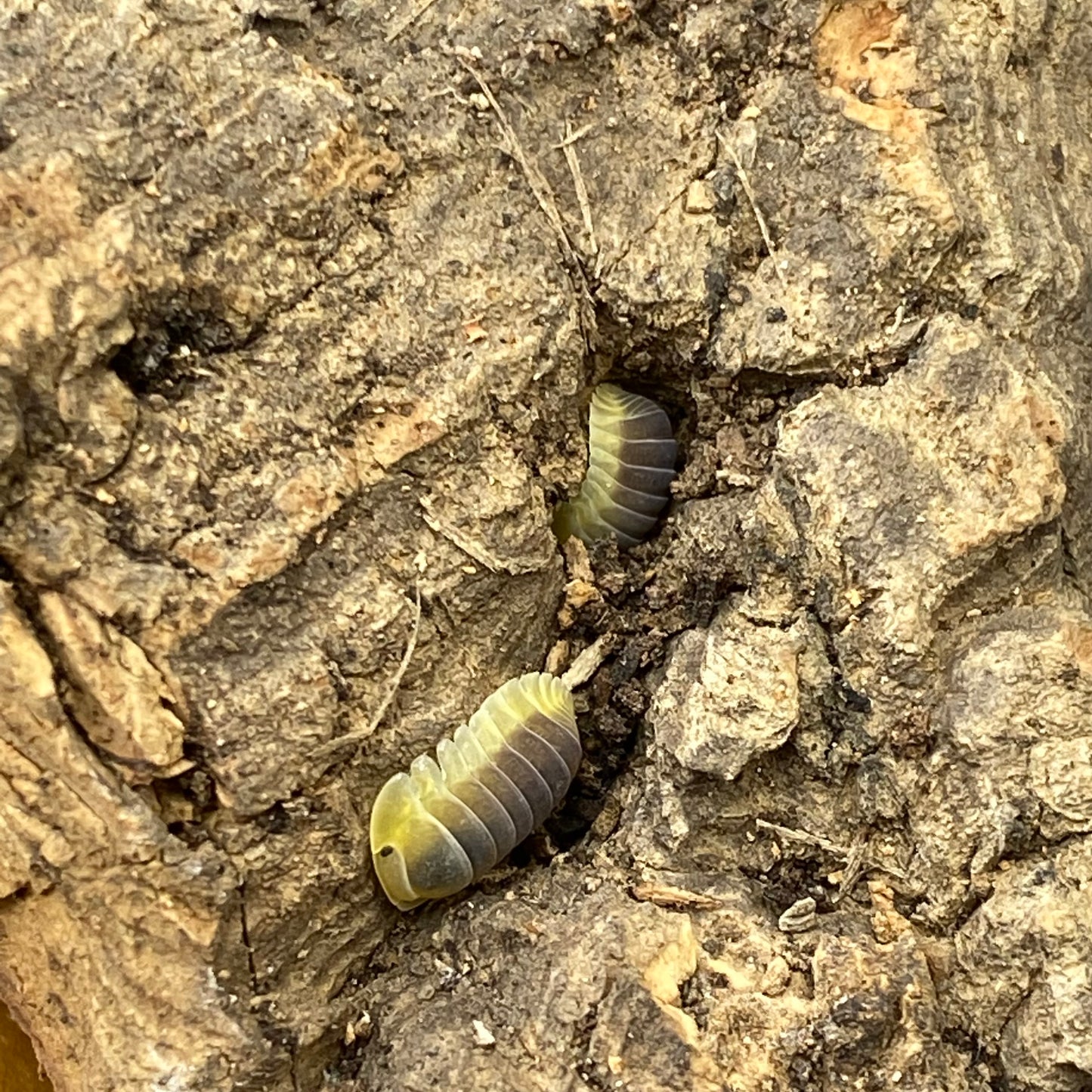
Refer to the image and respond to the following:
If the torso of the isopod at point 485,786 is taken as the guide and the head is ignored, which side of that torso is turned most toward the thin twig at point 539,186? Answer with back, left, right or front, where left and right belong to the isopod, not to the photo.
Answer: back

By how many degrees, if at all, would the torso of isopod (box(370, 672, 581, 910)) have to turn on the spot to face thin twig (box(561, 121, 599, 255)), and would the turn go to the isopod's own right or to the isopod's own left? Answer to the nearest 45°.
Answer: approximately 180°

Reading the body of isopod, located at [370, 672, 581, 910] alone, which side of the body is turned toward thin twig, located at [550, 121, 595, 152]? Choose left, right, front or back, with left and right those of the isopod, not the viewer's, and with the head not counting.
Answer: back

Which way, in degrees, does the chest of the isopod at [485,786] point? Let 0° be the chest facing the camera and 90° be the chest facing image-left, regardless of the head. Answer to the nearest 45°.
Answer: approximately 45°

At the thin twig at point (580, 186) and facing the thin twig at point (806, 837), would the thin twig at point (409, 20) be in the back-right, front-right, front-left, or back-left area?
back-right
